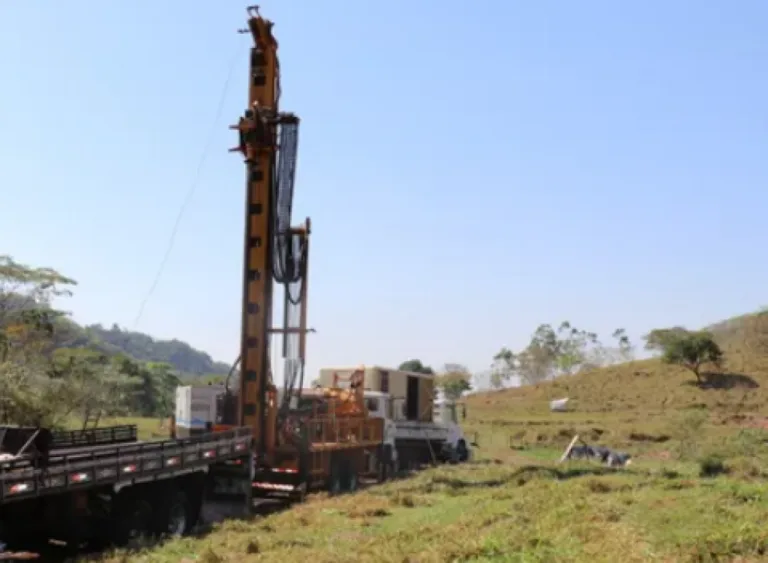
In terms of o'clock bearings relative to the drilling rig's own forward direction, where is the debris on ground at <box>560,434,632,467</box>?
The debris on ground is roughly at 12 o'clock from the drilling rig.

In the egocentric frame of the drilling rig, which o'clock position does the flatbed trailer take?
The flatbed trailer is roughly at 5 o'clock from the drilling rig.

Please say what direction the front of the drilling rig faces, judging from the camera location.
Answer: facing away from the viewer and to the right of the viewer
